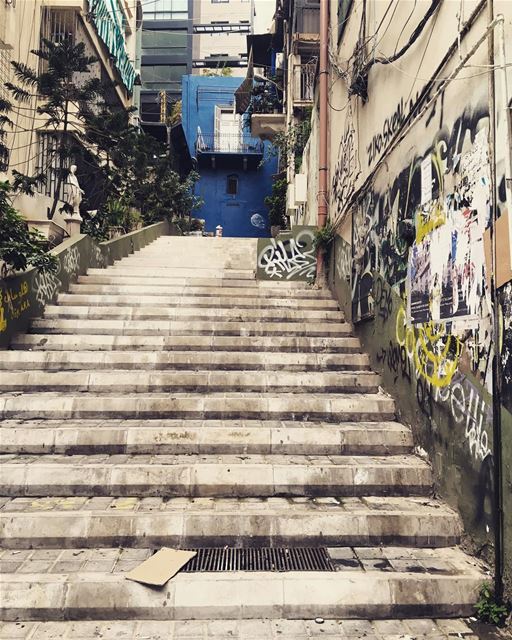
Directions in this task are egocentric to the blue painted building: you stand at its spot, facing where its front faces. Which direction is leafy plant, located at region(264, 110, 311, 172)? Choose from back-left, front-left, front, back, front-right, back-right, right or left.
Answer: front

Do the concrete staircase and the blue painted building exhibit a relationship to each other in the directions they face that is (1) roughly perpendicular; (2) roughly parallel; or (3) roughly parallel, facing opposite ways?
roughly parallel

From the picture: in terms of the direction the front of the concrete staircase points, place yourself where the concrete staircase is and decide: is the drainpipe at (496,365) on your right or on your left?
on your left

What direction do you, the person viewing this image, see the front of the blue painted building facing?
facing the viewer

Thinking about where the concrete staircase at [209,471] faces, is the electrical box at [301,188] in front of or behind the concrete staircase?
behind

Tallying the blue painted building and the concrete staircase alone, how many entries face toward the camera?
2

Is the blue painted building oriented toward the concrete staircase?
yes

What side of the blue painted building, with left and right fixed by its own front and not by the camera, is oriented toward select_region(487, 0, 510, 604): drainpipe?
front

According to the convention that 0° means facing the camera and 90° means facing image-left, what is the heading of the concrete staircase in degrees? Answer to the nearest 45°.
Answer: approximately 0°

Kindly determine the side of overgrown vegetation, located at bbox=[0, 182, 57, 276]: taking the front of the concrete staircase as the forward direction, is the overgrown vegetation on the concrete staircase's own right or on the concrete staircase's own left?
on the concrete staircase's own right

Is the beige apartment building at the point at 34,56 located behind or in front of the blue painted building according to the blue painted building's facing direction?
in front

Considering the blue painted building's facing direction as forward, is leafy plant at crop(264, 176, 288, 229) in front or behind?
in front

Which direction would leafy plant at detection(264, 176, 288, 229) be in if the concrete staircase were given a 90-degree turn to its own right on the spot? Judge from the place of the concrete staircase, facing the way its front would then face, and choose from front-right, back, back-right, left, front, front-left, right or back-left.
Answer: right
